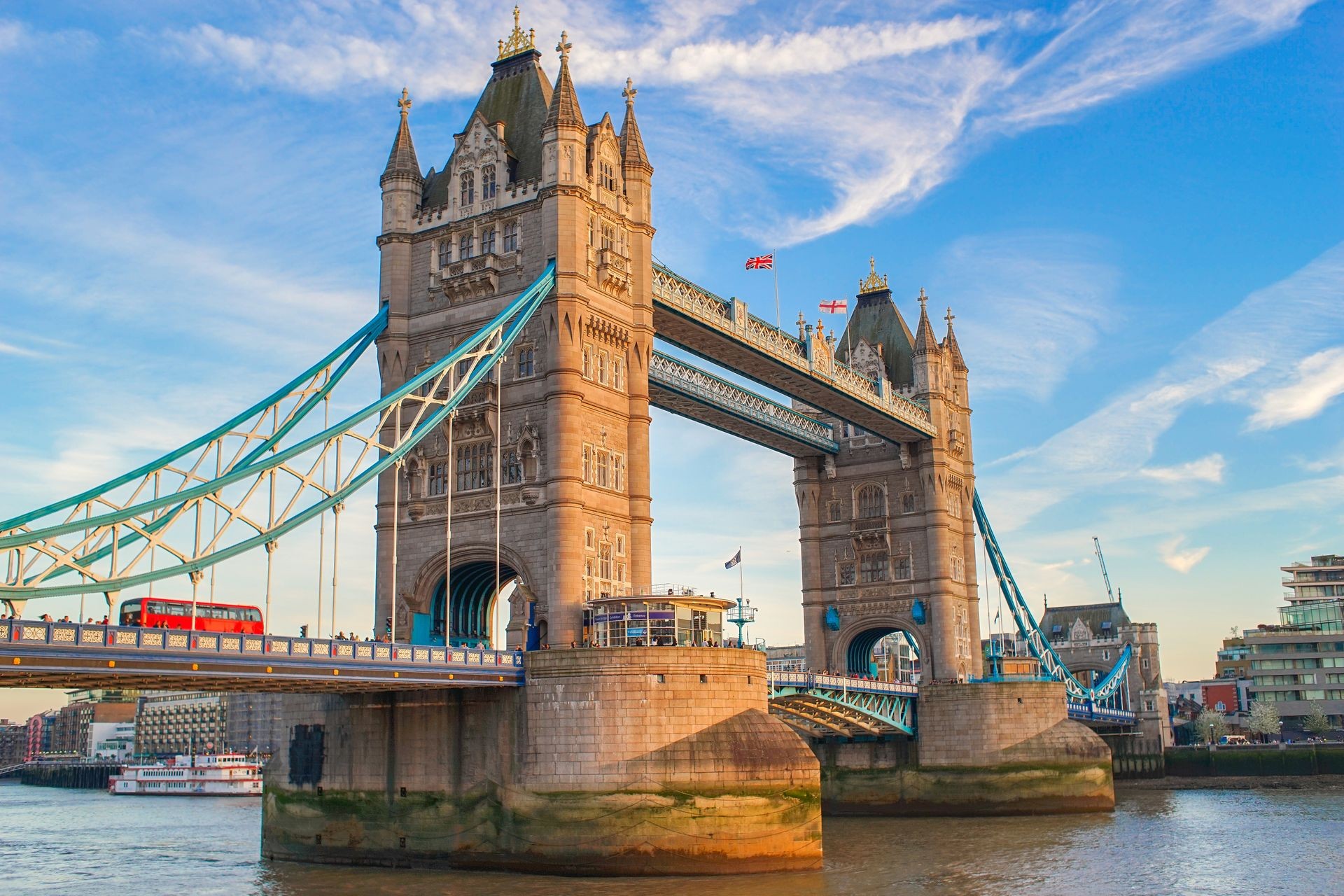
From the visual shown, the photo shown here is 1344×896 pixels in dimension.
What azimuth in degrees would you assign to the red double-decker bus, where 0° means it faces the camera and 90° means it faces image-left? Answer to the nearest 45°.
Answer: approximately 45°
